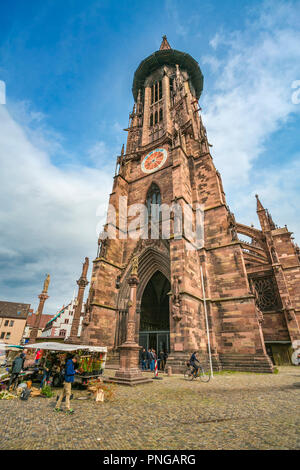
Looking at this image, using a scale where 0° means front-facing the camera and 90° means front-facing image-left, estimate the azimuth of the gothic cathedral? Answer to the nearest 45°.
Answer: approximately 45°

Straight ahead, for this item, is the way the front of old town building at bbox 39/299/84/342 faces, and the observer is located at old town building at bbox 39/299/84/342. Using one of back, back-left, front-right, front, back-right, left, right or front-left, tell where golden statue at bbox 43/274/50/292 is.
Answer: front-right

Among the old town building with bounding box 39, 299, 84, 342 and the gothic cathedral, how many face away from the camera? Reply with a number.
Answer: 0

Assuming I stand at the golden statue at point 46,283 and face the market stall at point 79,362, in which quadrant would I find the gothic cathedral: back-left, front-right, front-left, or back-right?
front-left

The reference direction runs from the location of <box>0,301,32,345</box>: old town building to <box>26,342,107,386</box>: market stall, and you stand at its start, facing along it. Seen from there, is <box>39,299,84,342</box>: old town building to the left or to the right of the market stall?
left

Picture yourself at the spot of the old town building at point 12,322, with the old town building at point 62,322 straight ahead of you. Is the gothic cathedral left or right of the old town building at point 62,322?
right

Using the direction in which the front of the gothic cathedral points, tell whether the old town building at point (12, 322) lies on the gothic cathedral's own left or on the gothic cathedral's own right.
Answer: on the gothic cathedral's own right

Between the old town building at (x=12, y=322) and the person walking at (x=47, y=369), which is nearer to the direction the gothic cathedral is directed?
the person walking

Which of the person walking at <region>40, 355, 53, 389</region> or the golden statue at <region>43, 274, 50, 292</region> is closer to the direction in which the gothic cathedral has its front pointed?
the person walking

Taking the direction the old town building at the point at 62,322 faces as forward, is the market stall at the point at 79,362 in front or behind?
in front

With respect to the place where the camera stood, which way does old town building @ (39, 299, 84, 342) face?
facing the viewer and to the right of the viewer

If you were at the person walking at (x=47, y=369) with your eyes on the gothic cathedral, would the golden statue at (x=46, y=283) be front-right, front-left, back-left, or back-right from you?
front-left

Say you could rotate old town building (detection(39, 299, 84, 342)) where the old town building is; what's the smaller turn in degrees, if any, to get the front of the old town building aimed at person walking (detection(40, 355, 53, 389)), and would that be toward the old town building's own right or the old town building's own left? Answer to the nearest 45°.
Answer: approximately 45° to the old town building's own right
